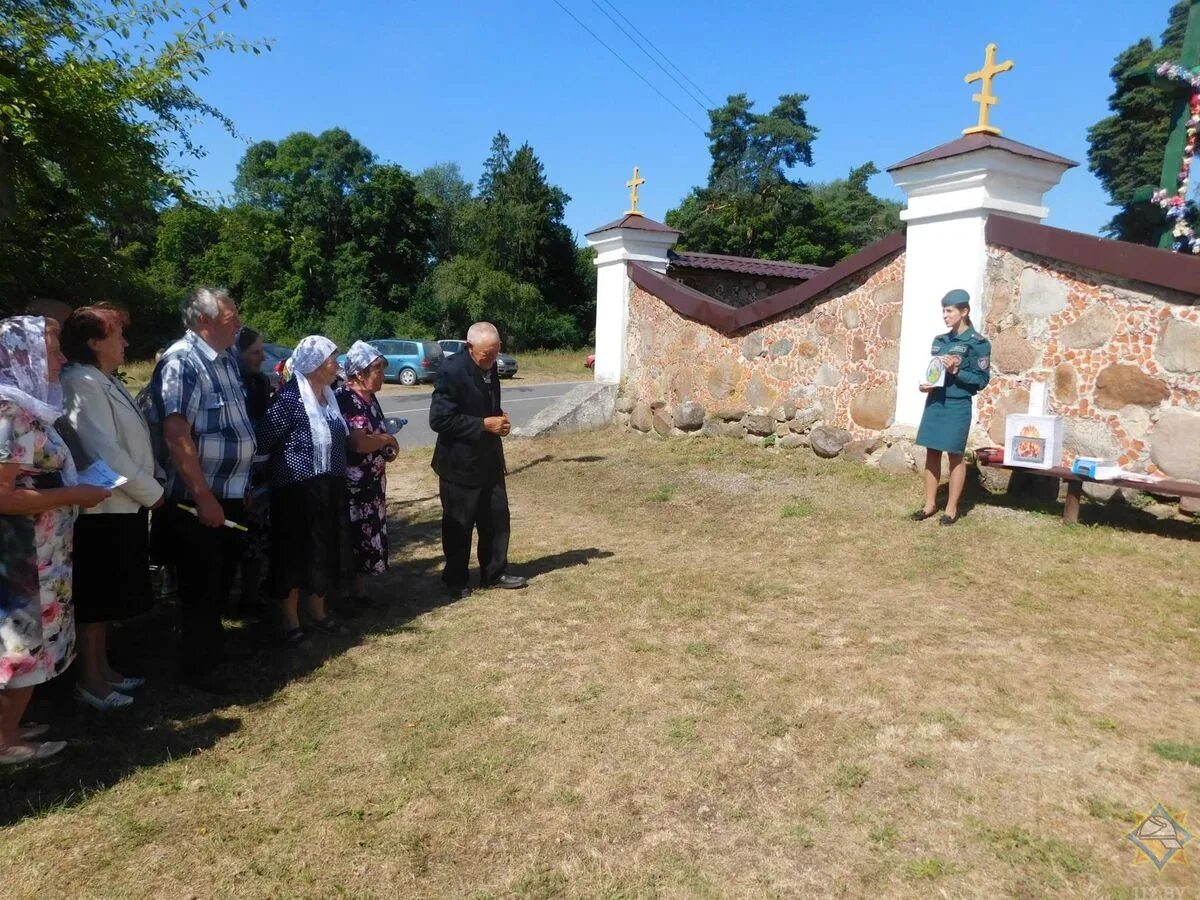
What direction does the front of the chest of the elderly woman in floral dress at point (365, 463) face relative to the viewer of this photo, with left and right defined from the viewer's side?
facing to the right of the viewer

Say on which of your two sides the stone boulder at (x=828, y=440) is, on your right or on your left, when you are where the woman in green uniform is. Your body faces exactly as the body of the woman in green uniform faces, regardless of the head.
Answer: on your right

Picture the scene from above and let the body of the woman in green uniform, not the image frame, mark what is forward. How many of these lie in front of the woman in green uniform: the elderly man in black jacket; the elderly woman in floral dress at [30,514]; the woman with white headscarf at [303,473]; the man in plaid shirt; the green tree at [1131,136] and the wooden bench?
4

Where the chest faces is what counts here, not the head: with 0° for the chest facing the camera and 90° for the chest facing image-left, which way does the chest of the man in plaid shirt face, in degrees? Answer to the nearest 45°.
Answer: approximately 270°

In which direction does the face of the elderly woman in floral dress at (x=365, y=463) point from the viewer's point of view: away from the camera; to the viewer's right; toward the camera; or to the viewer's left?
to the viewer's right

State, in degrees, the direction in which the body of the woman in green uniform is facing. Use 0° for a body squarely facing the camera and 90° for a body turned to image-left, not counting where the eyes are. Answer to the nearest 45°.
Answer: approximately 45°

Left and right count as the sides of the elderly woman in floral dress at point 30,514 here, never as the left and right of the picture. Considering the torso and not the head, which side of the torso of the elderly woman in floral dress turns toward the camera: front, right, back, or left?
right

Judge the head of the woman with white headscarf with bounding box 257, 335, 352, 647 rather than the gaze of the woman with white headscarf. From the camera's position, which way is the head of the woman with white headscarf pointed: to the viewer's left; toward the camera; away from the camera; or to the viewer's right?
to the viewer's right

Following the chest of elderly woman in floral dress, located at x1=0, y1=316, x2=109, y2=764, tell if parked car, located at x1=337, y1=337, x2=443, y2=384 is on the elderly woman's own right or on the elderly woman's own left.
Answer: on the elderly woman's own left

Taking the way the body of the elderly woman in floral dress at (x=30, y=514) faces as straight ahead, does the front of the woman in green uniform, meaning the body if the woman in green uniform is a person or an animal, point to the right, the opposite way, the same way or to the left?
the opposite way

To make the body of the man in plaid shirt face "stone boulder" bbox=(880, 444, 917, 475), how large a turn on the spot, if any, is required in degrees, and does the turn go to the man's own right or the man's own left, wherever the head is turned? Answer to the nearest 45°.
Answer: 0° — they already face it

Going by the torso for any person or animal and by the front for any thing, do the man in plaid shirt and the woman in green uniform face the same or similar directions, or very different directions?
very different directions

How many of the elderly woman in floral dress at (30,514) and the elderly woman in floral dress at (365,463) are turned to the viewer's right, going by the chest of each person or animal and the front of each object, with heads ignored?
2

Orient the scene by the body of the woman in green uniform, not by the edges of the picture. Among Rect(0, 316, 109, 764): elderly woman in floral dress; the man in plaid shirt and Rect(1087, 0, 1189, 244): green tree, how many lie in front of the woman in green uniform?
2
